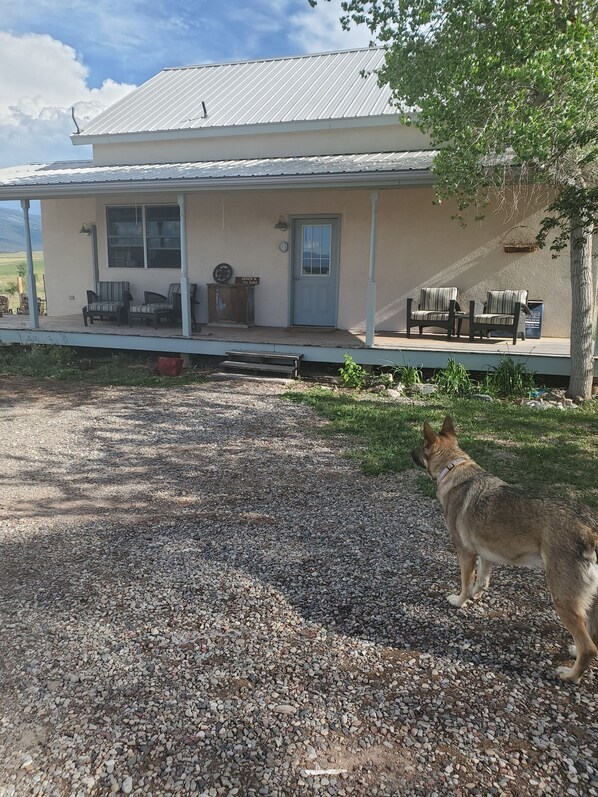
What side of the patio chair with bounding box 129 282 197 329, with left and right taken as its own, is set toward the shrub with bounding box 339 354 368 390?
left

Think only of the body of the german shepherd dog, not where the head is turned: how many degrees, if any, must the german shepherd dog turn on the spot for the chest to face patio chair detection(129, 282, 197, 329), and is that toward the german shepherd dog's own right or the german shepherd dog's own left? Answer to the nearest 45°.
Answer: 0° — it already faces it

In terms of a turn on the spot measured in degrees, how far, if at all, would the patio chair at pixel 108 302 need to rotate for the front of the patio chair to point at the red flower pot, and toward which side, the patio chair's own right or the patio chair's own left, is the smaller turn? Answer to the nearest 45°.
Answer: approximately 45° to the patio chair's own left

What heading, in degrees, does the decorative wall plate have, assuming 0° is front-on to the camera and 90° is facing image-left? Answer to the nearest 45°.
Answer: approximately 0°

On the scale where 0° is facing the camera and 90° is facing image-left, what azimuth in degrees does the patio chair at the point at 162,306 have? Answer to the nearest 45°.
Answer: approximately 45°

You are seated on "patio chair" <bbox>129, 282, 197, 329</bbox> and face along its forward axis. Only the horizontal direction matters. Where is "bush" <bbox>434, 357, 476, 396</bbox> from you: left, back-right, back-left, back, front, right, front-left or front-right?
left

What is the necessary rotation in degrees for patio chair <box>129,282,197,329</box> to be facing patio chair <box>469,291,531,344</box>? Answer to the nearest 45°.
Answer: approximately 90° to its left

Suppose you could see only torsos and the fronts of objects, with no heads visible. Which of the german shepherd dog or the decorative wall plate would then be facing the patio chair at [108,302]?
the german shepherd dog

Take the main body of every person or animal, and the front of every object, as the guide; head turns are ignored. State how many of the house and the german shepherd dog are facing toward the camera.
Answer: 1

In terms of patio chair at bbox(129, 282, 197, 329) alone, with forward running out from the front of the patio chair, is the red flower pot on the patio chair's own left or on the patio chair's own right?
on the patio chair's own left

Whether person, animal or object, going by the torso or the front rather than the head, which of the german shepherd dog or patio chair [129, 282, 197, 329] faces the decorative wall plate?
the german shepherd dog

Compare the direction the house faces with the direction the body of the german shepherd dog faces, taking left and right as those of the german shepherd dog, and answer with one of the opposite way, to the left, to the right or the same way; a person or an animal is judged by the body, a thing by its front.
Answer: the opposite way

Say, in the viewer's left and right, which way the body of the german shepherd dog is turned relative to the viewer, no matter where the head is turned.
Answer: facing away from the viewer and to the left of the viewer

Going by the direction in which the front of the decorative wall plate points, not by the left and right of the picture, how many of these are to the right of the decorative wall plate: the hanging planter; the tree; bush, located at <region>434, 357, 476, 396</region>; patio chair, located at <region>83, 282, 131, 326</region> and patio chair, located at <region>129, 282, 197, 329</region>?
2
